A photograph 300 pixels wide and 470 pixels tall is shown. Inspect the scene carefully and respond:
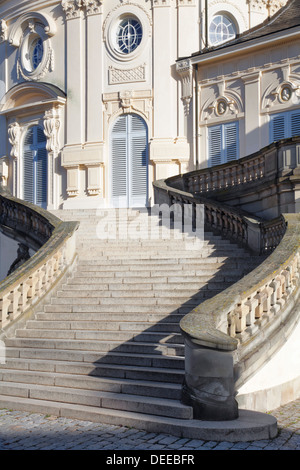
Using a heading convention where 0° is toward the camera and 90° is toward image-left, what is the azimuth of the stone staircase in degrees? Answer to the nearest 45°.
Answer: approximately 0°
